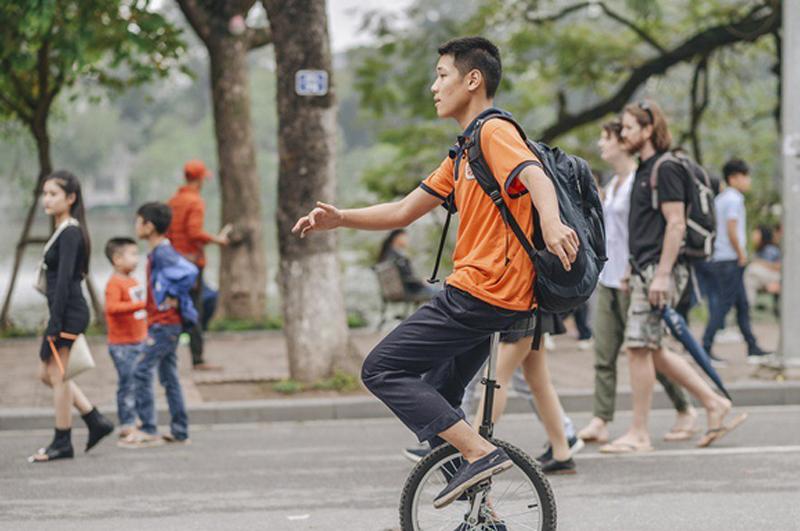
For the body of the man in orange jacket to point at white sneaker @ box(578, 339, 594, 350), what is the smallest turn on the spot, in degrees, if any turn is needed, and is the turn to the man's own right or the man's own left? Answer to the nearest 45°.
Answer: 0° — they already face it

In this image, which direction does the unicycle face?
to the viewer's left

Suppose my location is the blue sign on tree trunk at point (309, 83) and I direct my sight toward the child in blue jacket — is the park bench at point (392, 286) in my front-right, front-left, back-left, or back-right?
back-right

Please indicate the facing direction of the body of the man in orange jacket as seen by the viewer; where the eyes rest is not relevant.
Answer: to the viewer's right

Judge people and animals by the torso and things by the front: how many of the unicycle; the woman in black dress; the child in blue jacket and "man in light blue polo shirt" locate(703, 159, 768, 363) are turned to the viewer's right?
1

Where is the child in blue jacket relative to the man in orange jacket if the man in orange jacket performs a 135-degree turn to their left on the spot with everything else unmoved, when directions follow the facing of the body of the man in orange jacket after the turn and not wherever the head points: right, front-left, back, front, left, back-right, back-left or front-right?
back-left
